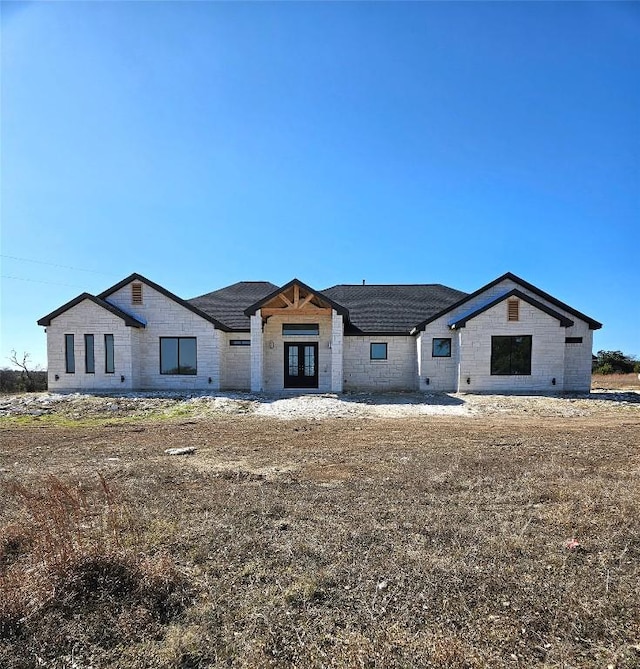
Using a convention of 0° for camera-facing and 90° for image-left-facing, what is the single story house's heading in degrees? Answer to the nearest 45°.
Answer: approximately 0°
